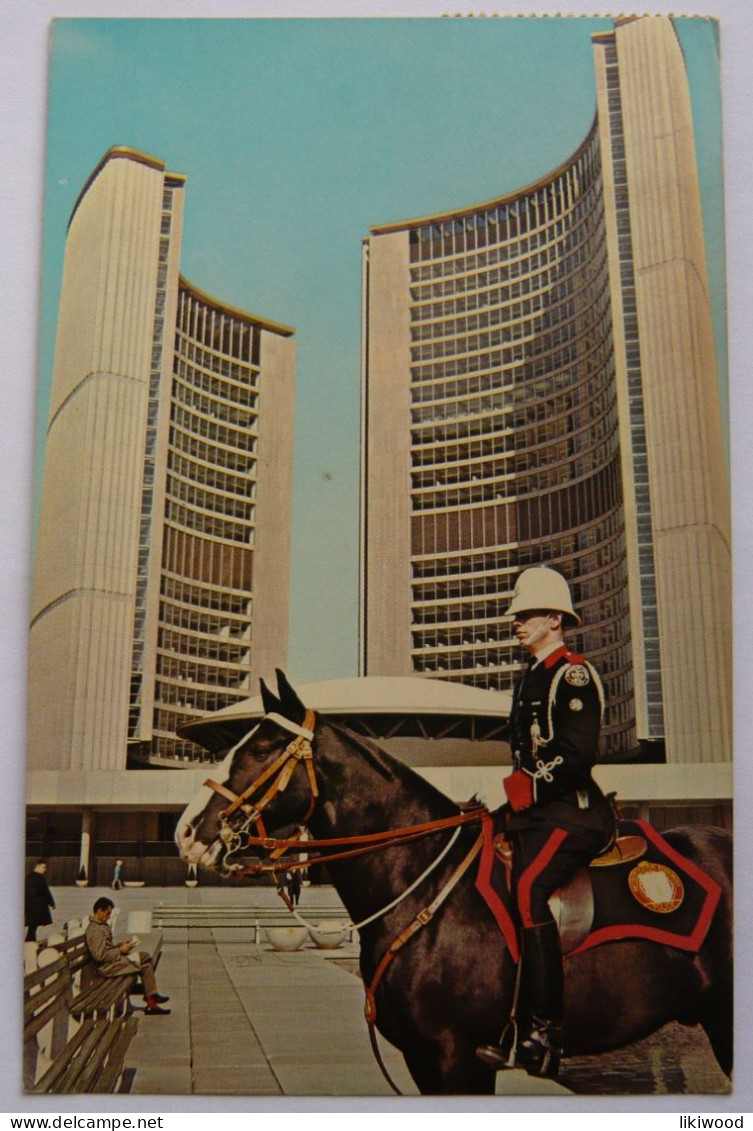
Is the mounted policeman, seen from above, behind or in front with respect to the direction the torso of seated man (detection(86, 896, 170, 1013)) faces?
in front

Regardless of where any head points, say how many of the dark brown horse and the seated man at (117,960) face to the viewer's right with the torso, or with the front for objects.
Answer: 1

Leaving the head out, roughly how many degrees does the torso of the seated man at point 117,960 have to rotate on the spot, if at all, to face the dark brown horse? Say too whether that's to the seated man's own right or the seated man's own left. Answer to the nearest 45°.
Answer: approximately 45° to the seated man's own right

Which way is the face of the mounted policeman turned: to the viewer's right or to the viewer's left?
to the viewer's left

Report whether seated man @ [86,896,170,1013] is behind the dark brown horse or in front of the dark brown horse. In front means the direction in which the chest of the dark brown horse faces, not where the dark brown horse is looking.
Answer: in front

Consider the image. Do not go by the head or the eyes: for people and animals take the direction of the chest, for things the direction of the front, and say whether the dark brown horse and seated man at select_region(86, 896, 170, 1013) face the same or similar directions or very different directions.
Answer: very different directions

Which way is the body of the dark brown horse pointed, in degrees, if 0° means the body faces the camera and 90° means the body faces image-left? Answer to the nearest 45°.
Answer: approximately 90°

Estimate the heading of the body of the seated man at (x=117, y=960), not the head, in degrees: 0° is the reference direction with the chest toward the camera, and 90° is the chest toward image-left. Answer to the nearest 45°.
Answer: approximately 270°
